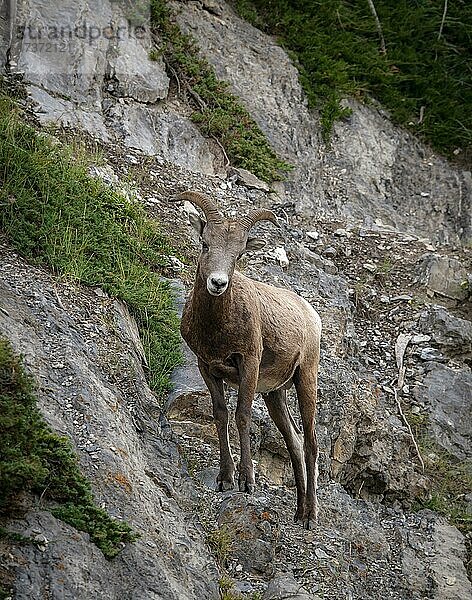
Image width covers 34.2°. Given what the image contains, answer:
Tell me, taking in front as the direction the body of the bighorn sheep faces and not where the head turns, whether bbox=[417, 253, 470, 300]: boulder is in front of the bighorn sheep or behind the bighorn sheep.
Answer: behind

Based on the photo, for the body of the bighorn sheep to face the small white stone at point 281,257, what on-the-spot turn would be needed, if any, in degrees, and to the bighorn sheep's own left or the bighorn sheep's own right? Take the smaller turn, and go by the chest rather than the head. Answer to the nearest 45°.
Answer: approximately 135° to the bighorn sheep's own right

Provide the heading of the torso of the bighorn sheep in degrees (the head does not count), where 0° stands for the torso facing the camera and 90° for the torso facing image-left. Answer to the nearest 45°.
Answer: approximately 45°
